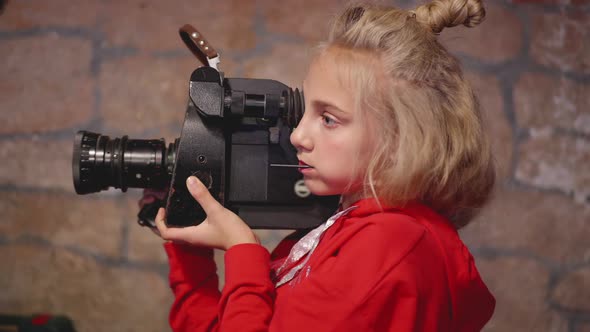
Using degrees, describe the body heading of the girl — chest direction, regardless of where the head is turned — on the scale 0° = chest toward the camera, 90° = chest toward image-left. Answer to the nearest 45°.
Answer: approximately 90°

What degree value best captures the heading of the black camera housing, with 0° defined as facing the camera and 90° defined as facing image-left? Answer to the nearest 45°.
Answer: approximately 90°
